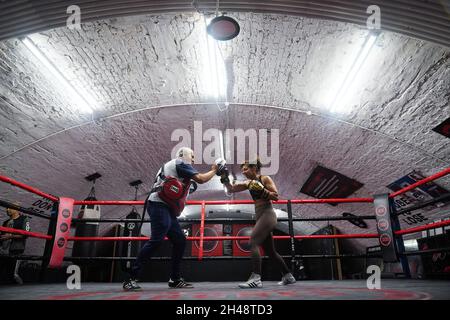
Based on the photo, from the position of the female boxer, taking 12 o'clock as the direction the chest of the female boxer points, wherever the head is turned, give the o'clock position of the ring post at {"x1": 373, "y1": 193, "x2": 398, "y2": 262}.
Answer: The ring post is roughly at 5 o'clock from the female boxer.

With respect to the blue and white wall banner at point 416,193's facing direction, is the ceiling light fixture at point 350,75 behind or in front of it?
in front

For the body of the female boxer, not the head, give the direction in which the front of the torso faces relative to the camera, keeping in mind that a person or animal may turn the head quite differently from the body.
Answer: to the viewer's left

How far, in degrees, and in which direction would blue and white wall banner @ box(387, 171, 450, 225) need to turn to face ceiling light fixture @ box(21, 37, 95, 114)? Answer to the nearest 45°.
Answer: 0° — it already faces it

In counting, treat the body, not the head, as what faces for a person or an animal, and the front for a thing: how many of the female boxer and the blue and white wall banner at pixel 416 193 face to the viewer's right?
0

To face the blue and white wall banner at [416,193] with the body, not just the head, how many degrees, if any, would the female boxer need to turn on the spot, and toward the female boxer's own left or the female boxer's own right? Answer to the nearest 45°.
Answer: approximately 135° to the female boxer's own right

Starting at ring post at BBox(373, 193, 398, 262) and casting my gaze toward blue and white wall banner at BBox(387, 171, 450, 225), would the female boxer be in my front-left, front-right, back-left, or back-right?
back-left
